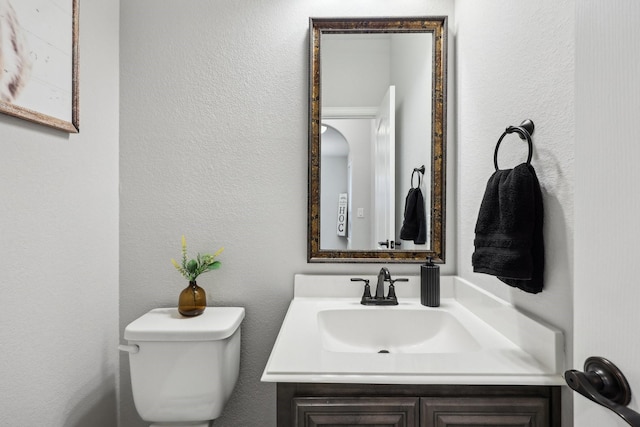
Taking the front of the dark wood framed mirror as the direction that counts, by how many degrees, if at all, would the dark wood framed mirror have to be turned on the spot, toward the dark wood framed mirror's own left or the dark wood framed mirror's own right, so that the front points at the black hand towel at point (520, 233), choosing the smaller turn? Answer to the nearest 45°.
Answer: approximately 45° to the dark wood framed mirror's own left

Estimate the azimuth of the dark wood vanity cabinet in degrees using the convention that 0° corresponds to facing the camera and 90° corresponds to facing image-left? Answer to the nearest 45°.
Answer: approximately 0°

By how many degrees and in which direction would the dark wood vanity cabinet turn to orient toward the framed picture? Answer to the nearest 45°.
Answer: approximately 90° to its right

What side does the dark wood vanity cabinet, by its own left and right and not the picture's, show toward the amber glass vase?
right

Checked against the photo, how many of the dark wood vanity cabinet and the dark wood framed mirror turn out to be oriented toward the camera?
2
